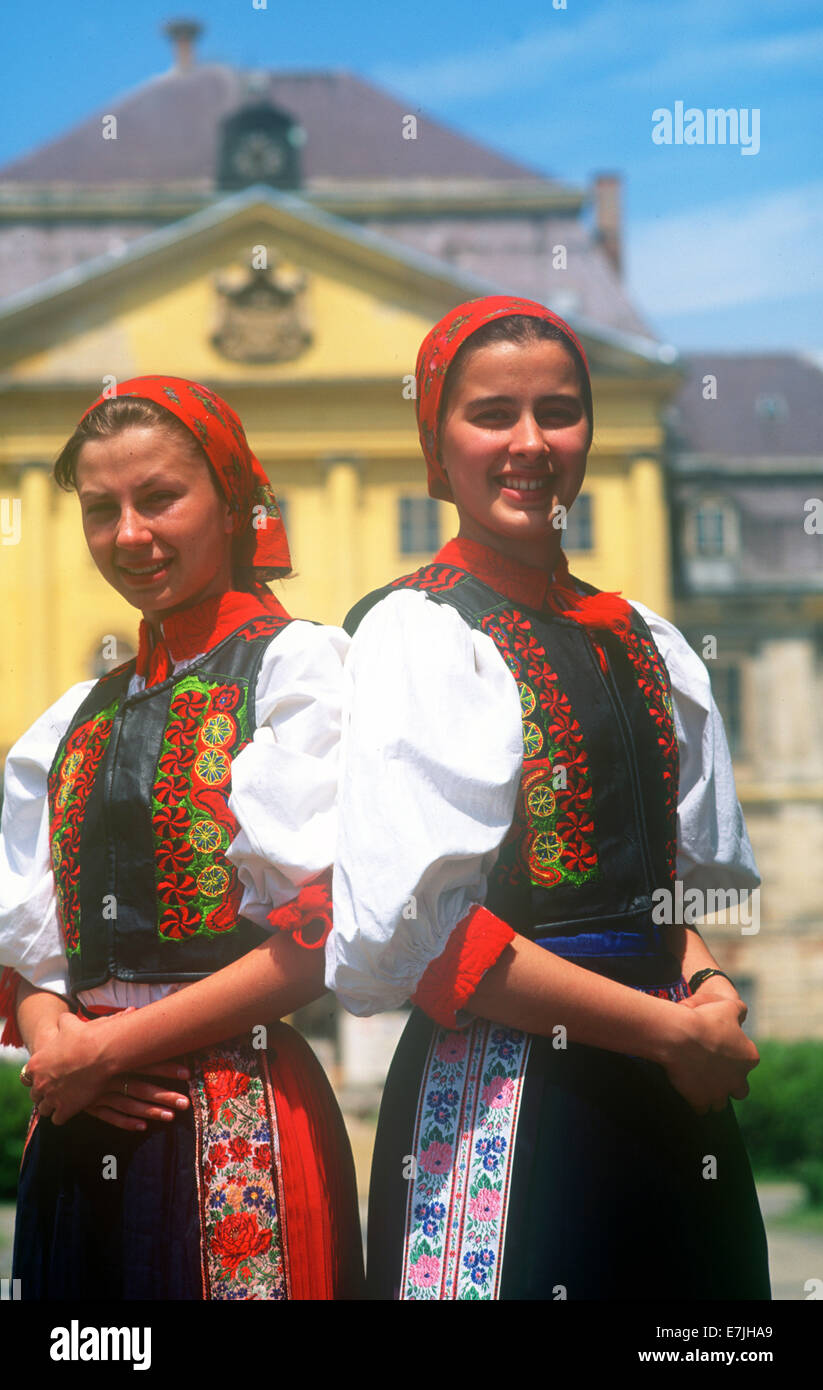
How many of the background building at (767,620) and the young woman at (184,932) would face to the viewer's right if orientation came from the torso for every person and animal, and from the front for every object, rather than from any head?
0

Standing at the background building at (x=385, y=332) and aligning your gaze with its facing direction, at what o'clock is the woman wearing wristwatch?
The woman wearing wristwatch is roughly at 12 o'clock from the background building.

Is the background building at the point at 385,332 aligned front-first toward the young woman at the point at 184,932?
yes

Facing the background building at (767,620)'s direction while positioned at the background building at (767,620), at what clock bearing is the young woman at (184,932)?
The young woman is roughly at 12 o'clock from the background building.

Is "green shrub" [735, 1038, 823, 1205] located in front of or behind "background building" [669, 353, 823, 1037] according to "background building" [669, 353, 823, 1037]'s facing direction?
in front

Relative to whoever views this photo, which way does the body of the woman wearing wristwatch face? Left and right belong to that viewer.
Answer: facing the viewer and to the right of the viewer

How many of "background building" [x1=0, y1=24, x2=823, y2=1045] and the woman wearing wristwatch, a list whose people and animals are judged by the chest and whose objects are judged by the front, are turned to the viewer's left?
0

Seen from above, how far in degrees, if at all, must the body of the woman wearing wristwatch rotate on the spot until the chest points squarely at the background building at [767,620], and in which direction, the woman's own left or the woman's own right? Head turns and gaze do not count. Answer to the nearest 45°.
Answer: approximately 135° to the woman's own left

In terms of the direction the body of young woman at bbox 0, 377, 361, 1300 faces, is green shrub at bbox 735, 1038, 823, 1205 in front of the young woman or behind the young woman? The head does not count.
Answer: behind
